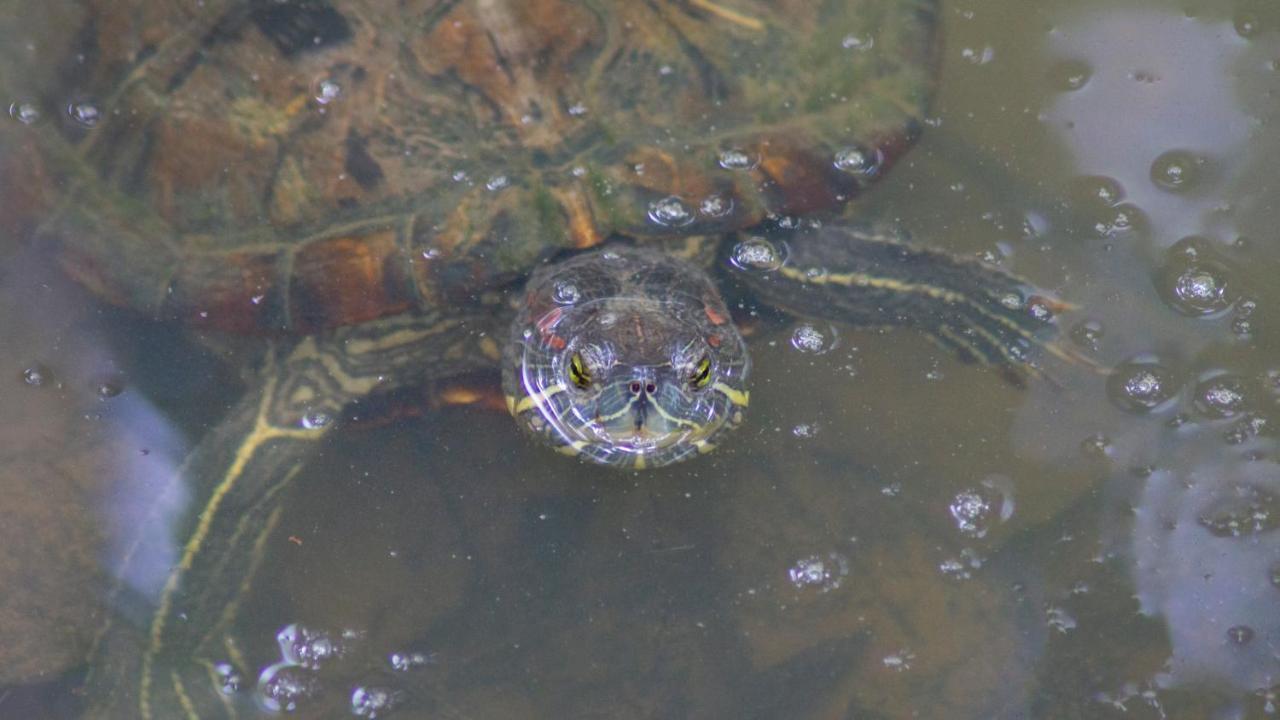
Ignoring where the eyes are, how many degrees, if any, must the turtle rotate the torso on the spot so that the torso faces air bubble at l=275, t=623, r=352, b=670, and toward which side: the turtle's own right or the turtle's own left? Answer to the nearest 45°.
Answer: approximately 45° to the turtle's own right

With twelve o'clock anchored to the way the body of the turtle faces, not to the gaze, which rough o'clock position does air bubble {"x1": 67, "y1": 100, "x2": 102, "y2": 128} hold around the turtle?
The air bubble is roughly at 4 o'clock from the turtle.

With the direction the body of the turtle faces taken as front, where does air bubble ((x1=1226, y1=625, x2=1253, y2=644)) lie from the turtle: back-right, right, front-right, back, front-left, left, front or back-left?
front-left

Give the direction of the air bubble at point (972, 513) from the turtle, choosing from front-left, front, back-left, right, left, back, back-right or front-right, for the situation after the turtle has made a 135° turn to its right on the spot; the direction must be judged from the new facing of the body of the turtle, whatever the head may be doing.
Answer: back

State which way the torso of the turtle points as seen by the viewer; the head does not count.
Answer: toward the camera

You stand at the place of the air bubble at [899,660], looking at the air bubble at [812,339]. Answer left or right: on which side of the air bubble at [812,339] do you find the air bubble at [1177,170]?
right

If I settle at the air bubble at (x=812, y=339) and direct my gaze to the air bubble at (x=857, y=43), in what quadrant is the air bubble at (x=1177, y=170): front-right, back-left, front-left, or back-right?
front-right

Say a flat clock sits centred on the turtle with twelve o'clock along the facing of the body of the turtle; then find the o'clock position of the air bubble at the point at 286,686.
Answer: The air bubble is roughly at 2 o'clock from the turtle.

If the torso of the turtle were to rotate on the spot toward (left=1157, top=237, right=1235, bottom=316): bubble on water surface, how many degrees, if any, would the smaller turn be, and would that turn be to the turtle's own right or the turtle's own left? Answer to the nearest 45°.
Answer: approximately 90° to the turtle's own left

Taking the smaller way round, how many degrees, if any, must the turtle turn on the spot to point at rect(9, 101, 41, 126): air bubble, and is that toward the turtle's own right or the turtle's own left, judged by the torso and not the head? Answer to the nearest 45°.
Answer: approximately 135° to the turtle's own right

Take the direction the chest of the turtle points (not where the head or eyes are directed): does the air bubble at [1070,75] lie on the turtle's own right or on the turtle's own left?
on the turtle's own left

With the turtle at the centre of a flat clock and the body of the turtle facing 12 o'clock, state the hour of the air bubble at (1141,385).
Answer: The air bubble is roughly at 10 o'clock from the turtle.

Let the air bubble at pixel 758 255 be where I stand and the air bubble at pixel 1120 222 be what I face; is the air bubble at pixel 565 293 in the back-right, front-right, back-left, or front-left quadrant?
back-right

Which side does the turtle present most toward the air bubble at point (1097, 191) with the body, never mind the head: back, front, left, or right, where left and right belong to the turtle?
left

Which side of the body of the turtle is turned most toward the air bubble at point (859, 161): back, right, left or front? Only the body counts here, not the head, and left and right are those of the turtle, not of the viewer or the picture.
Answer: left
